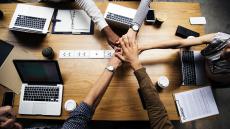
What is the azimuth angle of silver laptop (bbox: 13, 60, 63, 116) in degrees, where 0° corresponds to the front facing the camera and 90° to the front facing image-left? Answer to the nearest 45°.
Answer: approximately 0°
